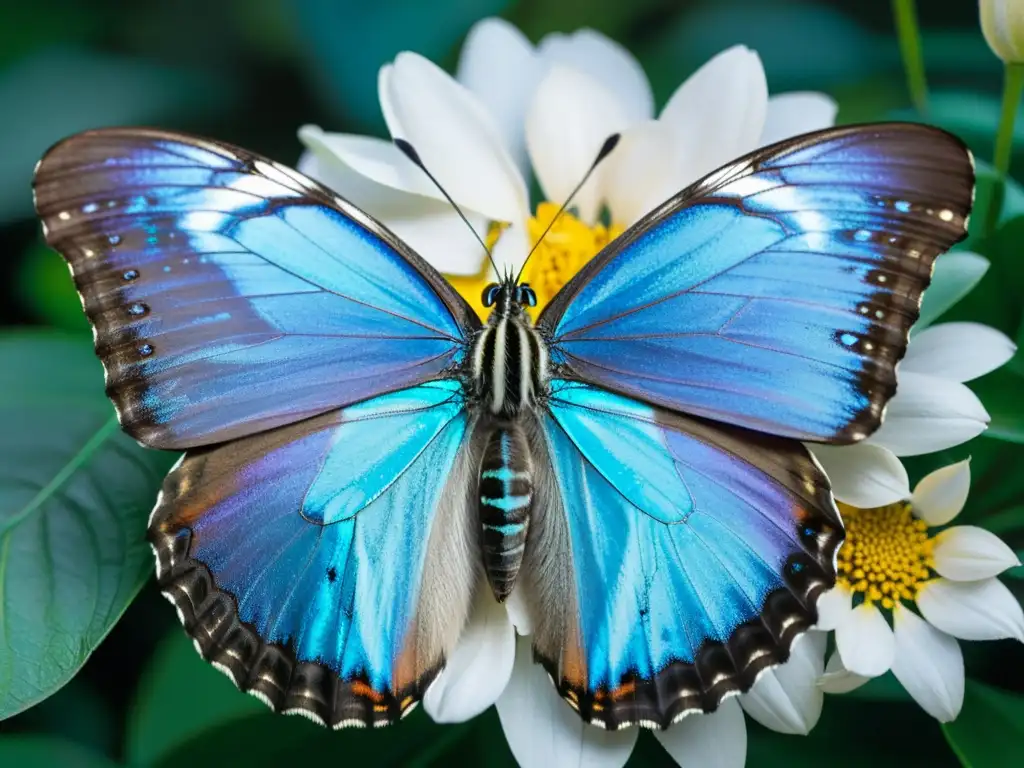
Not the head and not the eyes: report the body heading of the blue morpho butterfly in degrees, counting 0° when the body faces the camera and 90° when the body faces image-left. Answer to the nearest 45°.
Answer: approximately 180°

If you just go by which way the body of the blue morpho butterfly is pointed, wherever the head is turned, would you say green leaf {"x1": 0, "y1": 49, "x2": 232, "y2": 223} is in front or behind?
in front

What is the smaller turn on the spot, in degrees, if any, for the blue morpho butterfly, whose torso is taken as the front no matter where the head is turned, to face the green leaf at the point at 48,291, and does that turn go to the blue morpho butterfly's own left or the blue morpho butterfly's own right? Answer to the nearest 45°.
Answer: approximately 45° to the blue morpho butterfly's own left
